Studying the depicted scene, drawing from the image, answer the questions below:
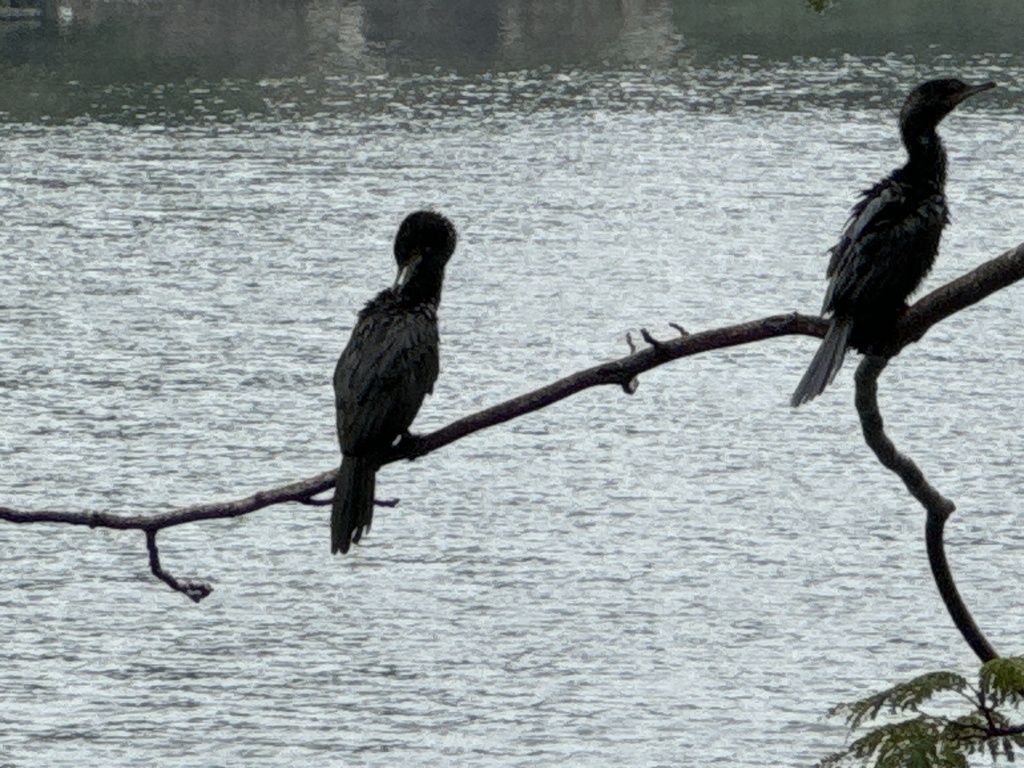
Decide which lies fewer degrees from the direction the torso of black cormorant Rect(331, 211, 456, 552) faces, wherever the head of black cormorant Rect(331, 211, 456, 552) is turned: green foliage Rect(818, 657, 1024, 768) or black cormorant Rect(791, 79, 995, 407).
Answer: the black cormorant

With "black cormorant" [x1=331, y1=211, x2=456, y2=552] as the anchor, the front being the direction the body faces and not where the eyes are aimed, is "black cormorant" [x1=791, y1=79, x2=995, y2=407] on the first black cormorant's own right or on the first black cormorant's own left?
on the first black cormorant's own right

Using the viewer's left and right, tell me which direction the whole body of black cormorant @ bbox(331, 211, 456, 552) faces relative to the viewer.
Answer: facing away from the viewer and to the right of the viewer

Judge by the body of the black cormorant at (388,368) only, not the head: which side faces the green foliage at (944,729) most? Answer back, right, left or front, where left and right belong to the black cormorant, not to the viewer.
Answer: right

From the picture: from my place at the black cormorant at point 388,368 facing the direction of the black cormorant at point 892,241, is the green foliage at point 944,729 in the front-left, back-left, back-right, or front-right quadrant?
front-right
